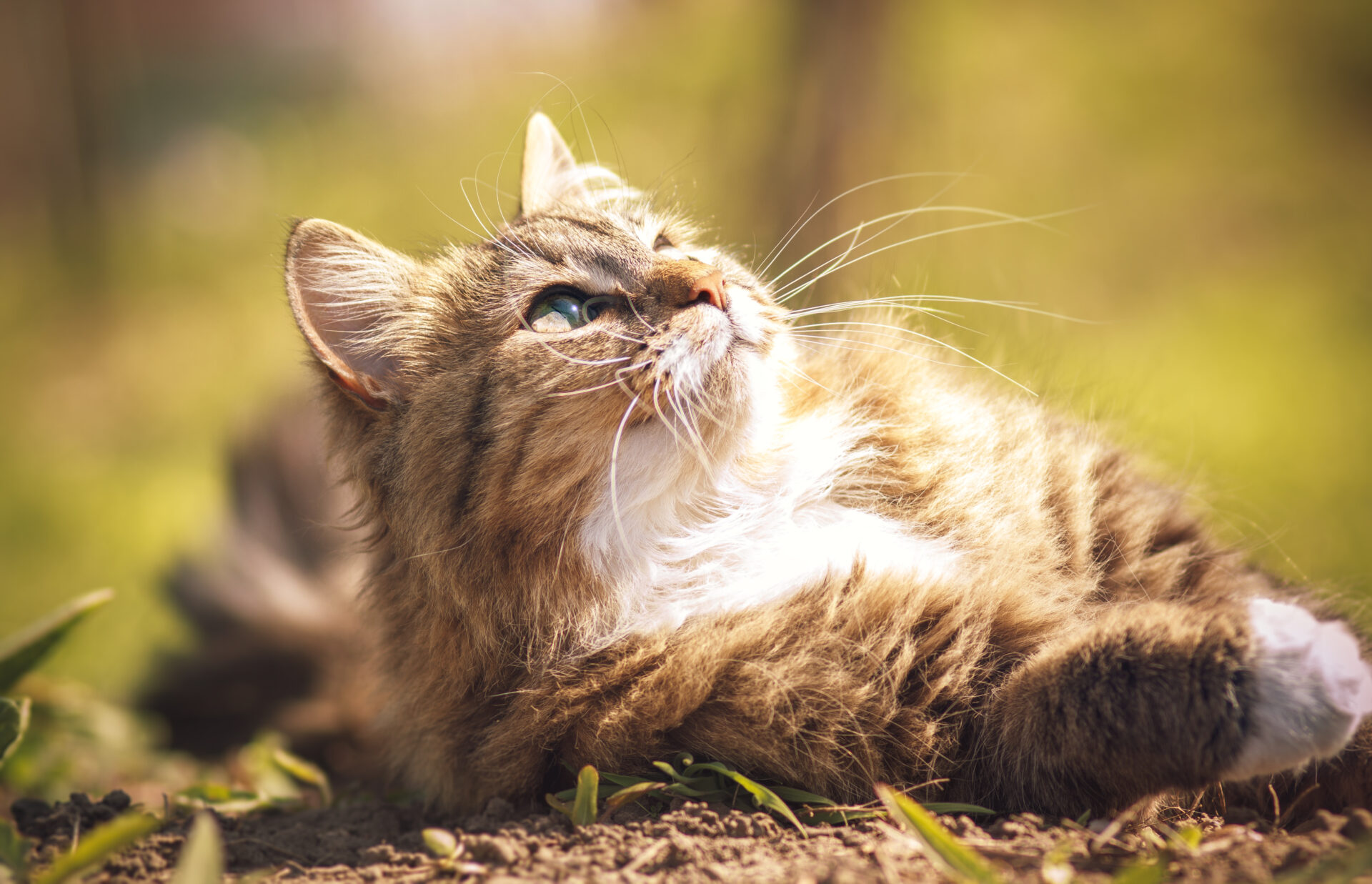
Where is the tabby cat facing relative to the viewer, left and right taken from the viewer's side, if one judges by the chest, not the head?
facing the viewer and to the right of the viewer

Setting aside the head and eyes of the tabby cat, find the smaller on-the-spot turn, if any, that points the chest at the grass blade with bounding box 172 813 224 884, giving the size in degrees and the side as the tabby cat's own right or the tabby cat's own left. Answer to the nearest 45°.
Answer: approximately 90° to the tabby cat's own right

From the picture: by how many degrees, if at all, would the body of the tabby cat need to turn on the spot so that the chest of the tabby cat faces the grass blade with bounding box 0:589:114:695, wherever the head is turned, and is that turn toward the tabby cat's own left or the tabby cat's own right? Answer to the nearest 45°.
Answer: approximately 135° to the tabby cat's own right
